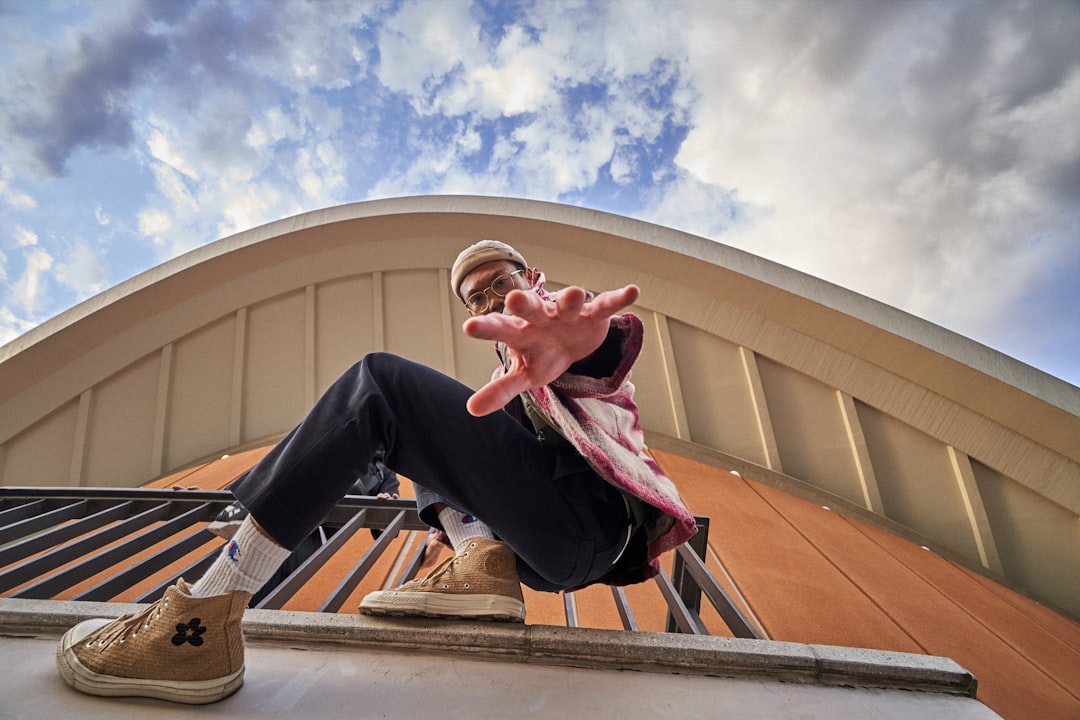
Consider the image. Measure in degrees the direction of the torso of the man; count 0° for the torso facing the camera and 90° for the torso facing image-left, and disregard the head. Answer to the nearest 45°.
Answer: approximately 45°
